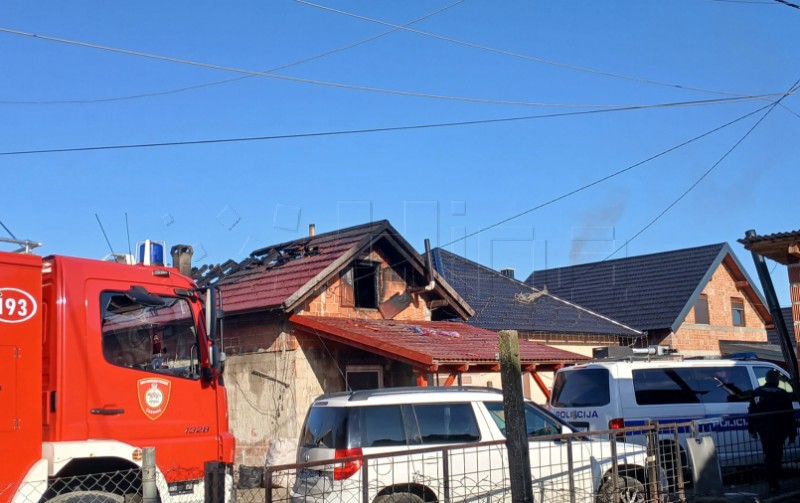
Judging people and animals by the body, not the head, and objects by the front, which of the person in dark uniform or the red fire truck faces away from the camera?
the person in dark uniform

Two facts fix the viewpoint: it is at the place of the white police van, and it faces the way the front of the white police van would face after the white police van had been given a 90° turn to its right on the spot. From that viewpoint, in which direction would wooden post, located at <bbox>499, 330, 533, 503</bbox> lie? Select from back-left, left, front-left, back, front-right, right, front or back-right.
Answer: front-right

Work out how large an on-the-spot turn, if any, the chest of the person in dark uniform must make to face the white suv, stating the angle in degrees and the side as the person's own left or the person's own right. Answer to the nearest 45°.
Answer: approximately 135° to the person's own left

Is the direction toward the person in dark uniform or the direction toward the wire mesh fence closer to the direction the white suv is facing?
the person in dark uniform

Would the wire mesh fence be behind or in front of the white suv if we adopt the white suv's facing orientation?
behind

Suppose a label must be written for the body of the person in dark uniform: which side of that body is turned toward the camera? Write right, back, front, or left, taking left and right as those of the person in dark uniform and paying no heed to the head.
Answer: back

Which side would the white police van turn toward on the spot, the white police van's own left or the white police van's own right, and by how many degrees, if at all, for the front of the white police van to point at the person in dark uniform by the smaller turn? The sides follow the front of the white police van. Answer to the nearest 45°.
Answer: approximately 90° to the white police van's own right

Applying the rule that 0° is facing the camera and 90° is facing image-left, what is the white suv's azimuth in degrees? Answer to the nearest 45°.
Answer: approximately 225°

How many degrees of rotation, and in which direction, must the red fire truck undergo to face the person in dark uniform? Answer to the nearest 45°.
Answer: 0° — it already faces them

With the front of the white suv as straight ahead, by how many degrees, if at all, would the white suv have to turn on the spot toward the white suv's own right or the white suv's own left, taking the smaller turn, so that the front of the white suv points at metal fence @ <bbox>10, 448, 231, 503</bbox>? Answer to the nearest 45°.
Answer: approximately 180°

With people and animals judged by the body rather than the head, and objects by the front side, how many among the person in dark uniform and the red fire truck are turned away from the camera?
1

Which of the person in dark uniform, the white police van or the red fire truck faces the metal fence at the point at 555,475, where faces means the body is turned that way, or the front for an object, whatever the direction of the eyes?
the red fire truck

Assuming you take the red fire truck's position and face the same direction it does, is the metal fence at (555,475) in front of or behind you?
in front

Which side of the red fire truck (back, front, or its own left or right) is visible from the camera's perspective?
right

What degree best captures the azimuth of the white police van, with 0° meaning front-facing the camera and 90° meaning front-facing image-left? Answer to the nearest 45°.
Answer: approximately 225°
